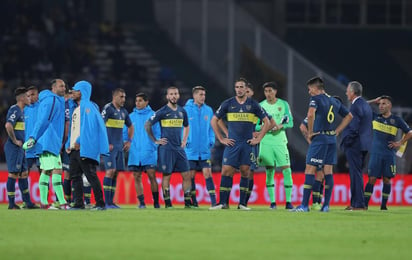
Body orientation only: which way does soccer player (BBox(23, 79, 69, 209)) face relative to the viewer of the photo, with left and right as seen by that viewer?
facing to the right of the viewer

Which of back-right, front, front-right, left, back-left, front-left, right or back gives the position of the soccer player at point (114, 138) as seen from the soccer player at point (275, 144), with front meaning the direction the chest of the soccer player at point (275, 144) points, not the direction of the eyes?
right

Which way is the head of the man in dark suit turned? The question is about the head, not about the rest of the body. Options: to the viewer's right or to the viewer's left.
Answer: to the viewer's left

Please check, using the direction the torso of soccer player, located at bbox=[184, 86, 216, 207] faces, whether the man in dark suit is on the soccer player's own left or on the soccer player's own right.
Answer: on the soccer player's own left

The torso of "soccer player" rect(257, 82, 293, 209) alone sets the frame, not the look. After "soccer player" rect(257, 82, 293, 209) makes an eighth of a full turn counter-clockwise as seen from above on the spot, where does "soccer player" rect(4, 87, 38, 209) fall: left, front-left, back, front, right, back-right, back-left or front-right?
back-right

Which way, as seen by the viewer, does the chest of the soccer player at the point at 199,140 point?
toward the camera

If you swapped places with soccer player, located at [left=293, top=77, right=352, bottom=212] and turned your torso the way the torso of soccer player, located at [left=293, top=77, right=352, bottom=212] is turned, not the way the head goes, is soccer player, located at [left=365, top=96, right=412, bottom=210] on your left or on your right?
on your right

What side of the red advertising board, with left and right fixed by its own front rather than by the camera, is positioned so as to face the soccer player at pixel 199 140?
front

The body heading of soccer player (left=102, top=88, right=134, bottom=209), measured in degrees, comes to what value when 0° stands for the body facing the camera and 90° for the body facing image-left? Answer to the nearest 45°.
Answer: approximately 315°

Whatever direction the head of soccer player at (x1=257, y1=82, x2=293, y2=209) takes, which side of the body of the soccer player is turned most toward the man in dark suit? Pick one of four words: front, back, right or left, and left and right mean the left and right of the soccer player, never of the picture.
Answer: left

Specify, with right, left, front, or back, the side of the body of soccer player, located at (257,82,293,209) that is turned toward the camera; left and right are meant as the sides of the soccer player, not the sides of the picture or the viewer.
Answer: front

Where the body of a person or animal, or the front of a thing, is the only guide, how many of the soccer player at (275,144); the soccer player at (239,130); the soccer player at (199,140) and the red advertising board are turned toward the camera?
4

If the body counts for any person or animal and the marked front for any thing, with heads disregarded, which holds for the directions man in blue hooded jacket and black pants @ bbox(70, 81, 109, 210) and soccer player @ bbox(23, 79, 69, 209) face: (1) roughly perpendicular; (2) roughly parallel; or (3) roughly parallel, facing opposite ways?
roughly parallel, facing opposite ways

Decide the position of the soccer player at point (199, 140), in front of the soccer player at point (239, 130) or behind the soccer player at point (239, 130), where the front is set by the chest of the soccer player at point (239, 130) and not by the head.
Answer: behind
